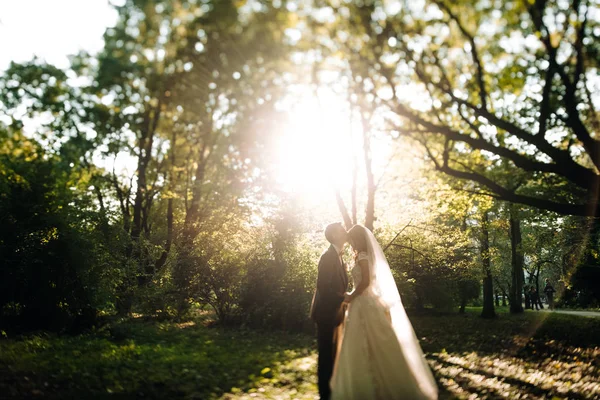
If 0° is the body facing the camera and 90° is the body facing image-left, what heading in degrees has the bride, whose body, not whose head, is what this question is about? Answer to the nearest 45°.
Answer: approximately 90°

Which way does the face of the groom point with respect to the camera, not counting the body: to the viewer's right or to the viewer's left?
to the viewer's right

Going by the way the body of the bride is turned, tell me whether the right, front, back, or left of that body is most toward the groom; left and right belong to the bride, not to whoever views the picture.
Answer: front
